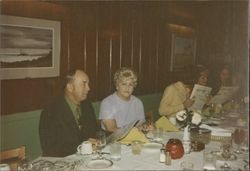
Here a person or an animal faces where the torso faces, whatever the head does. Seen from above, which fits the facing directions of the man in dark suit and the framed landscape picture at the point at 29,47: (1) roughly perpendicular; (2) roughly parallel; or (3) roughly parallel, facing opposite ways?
roughly parallel

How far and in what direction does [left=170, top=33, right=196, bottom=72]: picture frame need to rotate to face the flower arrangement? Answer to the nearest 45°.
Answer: approximately 45° to its right

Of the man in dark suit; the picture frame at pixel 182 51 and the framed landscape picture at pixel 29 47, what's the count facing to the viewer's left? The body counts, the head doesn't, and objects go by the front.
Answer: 0

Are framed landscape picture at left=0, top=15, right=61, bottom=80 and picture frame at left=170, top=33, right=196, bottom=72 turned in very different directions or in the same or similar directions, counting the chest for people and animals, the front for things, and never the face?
same or similar directions

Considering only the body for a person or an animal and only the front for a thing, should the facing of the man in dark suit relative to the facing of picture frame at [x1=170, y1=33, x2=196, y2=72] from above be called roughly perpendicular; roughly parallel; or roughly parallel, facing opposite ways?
roughly parallel

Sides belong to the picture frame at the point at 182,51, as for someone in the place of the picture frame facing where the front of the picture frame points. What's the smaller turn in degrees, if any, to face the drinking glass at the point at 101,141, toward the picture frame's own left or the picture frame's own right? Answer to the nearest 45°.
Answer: approximately 45° to the picture frame's own right

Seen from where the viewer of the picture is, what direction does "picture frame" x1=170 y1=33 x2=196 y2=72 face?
facing the viewer and to the right of the viewer

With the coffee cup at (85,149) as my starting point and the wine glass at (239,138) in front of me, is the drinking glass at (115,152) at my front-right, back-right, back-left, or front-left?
front-right

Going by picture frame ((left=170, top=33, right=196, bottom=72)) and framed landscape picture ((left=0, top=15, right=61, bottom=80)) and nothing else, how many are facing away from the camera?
0

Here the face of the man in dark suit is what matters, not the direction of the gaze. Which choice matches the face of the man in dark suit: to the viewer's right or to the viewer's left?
to the viewer's right

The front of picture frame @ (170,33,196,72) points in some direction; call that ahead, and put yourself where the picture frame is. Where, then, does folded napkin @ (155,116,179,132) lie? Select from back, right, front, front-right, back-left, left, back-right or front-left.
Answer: front-right

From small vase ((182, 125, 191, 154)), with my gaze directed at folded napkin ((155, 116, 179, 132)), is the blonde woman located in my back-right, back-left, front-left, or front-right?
front-left

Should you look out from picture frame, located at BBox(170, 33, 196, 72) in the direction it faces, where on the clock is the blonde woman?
The blonde woman is roughly at 2 o'clock from the picture frame.

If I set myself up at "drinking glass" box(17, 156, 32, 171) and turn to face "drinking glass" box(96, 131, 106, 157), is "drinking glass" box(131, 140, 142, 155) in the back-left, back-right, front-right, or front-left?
front-right
